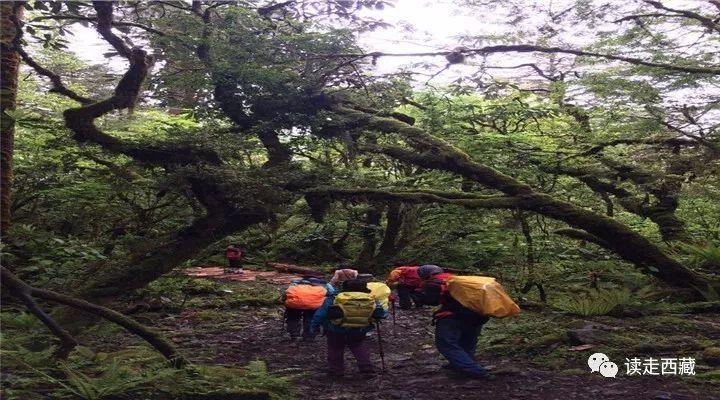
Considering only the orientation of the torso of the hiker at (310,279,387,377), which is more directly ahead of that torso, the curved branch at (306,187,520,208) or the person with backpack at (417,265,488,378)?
the curved branch

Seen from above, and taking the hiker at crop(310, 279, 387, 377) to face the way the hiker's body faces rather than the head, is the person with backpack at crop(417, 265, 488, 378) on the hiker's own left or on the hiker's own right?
on the hiker's own right

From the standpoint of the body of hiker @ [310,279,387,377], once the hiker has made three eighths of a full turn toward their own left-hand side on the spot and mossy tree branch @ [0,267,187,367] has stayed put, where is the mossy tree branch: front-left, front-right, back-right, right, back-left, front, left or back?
front

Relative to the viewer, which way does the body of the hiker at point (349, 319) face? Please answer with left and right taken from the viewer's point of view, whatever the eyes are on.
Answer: facing away from the viewer

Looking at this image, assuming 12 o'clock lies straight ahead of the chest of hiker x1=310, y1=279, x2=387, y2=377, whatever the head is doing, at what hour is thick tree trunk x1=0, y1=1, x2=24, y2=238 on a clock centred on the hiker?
The thick tree trunk is roughly at 10 o'clock from the hiker.

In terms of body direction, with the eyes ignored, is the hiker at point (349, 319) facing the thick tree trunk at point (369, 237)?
yes

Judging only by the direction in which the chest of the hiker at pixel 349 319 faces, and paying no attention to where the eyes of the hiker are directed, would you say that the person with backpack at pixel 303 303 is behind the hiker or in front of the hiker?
in front

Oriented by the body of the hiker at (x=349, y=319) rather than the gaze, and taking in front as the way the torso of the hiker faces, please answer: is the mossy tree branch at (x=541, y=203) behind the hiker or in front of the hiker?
in front

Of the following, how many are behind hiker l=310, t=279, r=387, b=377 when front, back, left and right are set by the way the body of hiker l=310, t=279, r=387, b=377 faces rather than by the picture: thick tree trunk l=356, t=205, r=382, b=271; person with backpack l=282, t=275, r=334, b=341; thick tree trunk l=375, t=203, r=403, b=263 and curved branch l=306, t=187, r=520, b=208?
0

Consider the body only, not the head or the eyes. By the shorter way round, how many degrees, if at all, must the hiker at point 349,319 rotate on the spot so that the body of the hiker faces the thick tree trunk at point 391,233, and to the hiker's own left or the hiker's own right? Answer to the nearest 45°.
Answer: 0° — they already face it

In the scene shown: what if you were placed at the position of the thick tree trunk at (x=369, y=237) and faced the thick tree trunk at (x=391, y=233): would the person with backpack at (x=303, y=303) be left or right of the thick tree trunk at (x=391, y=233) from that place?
right
